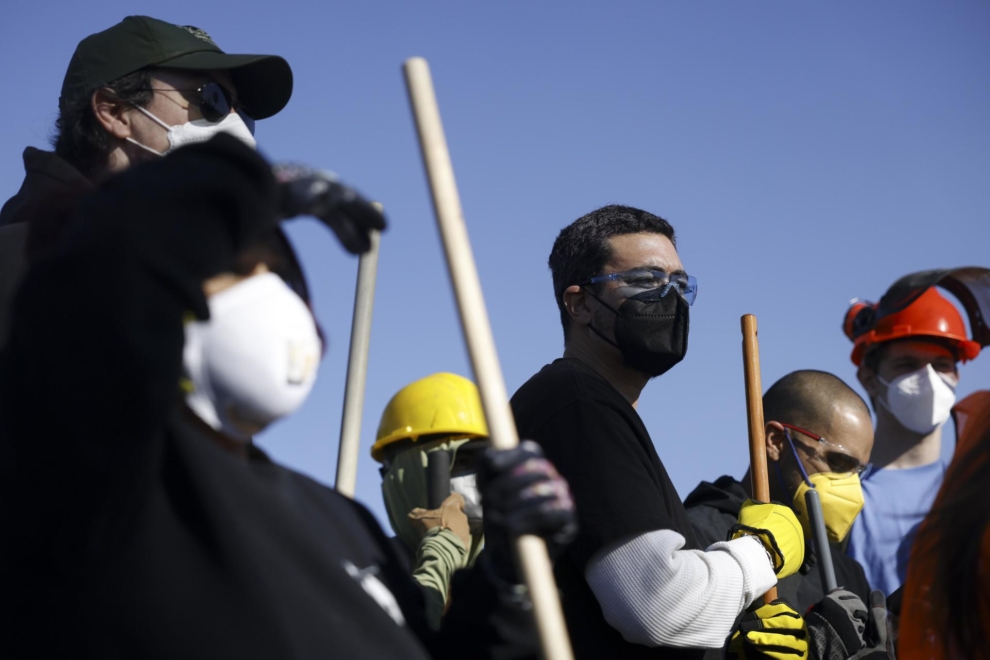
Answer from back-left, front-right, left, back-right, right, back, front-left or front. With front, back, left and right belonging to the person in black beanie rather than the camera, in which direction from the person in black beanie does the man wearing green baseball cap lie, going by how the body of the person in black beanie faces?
back-left

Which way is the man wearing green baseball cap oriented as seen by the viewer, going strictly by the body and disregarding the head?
to the viewer's right

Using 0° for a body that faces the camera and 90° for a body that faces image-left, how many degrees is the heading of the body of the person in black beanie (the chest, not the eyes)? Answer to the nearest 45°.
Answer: approximately 315°

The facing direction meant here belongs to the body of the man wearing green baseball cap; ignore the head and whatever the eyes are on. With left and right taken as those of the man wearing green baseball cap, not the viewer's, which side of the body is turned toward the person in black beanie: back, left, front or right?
right
